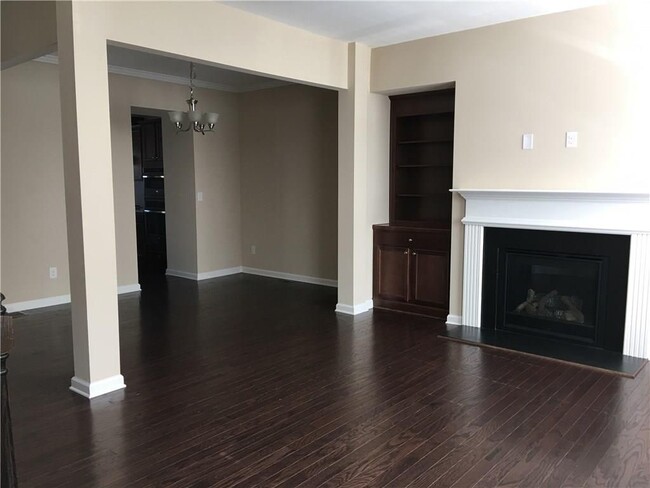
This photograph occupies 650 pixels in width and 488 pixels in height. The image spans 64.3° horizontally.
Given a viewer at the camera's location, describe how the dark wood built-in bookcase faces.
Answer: facing the viewer and to the left of the viewer

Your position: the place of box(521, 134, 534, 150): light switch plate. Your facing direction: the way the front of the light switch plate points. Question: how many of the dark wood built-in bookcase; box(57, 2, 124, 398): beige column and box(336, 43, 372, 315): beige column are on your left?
0

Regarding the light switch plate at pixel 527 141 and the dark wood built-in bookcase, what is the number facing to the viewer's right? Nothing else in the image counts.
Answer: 0

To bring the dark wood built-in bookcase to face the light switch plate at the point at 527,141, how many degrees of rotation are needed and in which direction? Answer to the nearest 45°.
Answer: approximately 90° to its left

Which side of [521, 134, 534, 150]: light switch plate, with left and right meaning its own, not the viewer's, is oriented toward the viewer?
front
